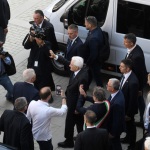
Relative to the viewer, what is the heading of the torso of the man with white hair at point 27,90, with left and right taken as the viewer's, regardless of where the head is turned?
facing away from the viewer and to the right of the viewer

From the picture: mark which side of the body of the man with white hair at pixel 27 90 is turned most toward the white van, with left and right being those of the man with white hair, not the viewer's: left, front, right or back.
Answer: front

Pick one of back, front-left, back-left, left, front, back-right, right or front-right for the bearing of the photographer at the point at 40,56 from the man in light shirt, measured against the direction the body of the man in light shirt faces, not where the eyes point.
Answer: front-left

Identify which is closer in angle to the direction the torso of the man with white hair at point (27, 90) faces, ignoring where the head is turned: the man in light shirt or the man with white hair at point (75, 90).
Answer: the man with white hair

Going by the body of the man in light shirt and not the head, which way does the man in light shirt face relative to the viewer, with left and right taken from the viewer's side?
facing away from the viewer and to the right of the viewer

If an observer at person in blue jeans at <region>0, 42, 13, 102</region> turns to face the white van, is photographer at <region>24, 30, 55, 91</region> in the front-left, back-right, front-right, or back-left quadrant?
front-right

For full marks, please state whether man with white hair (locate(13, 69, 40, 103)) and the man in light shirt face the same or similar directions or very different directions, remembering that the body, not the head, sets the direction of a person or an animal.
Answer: same or similar directions

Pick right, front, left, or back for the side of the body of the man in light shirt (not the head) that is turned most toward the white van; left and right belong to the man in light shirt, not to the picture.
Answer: front

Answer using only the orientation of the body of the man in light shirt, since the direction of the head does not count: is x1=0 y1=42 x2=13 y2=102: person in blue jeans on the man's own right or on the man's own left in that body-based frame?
on the man's own left

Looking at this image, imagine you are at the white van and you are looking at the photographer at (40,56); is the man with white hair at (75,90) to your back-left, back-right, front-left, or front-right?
front-left

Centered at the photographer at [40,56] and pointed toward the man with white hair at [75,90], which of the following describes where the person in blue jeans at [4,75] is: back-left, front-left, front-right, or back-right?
back-right

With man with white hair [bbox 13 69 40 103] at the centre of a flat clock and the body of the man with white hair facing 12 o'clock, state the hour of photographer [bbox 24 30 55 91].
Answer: The photographer is roughly at 11 o'clock from the man with white hair.

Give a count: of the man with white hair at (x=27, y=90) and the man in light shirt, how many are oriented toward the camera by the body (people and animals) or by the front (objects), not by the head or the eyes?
0
